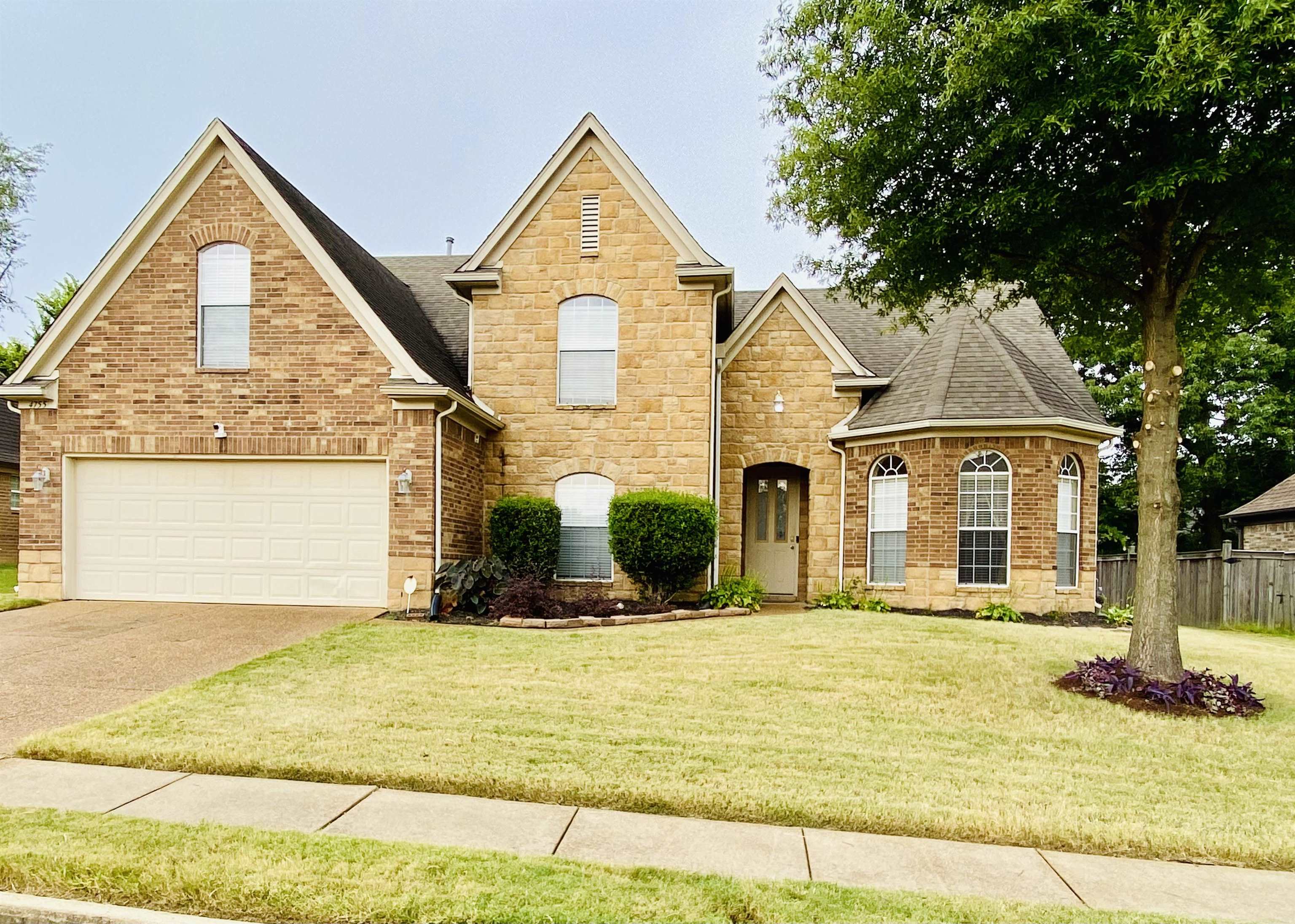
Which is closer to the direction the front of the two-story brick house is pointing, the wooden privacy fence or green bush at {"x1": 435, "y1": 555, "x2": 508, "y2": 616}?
the green bush

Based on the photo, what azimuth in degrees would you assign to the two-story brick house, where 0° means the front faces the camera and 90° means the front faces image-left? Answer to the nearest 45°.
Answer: approximately 0°

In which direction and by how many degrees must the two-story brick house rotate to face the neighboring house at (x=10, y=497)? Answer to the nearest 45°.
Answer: approximately 135° to its right

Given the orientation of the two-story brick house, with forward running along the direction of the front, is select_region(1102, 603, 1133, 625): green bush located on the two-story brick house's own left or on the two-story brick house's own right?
on the two-story brick house's own left

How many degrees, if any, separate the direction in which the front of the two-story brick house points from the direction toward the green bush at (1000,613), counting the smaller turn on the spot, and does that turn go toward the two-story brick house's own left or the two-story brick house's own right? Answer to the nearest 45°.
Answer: approximately 90° to the two-story brick house's own left

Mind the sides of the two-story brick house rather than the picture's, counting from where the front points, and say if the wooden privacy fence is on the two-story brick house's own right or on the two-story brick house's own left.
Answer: on the two-story brick house's own left

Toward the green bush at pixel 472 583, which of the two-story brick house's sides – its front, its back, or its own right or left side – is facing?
front
